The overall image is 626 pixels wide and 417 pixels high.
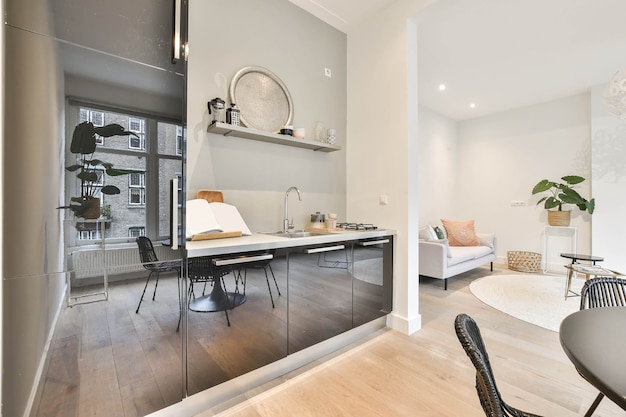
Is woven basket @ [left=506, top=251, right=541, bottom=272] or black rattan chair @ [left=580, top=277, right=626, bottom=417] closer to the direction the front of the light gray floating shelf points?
the black rattan chair

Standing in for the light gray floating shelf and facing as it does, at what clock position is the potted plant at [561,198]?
The potted plant is roughly at 10 o'clock from the light gray floating shelf.

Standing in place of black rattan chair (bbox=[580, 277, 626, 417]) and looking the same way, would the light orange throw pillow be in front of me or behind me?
behind

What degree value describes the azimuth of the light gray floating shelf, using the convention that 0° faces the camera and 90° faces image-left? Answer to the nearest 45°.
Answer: approximately 315°

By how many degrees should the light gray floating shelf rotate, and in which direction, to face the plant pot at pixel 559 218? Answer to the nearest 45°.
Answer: approximately 45° to its left

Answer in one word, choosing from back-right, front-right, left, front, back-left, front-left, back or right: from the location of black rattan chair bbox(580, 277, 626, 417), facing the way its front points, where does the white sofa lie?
back-right
